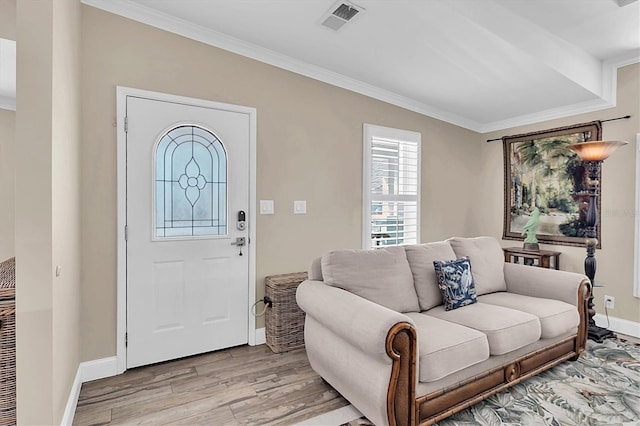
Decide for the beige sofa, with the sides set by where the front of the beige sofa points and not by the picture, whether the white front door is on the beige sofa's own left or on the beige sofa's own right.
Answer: on the beige sofa's own right

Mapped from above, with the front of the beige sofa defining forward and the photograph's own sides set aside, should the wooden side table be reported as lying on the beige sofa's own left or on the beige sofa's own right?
on the beige sofa's own left

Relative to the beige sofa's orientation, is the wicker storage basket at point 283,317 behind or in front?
behind

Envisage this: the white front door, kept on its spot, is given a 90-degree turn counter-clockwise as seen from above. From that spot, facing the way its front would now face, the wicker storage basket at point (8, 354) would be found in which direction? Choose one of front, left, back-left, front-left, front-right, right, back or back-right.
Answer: back

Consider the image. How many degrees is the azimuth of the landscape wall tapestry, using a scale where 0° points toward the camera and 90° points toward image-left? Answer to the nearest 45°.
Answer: approximately 45°

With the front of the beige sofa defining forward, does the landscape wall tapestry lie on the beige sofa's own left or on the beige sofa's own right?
on the beige sofa's own left

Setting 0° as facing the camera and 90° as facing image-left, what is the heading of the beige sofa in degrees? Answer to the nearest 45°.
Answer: approximately 315°

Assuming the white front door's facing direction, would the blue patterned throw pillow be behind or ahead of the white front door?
ahead

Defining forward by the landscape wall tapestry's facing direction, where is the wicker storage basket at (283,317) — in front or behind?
in front

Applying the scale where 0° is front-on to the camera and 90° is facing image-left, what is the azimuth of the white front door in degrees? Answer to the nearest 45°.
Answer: approximately 315°

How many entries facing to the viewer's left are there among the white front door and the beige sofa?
0
